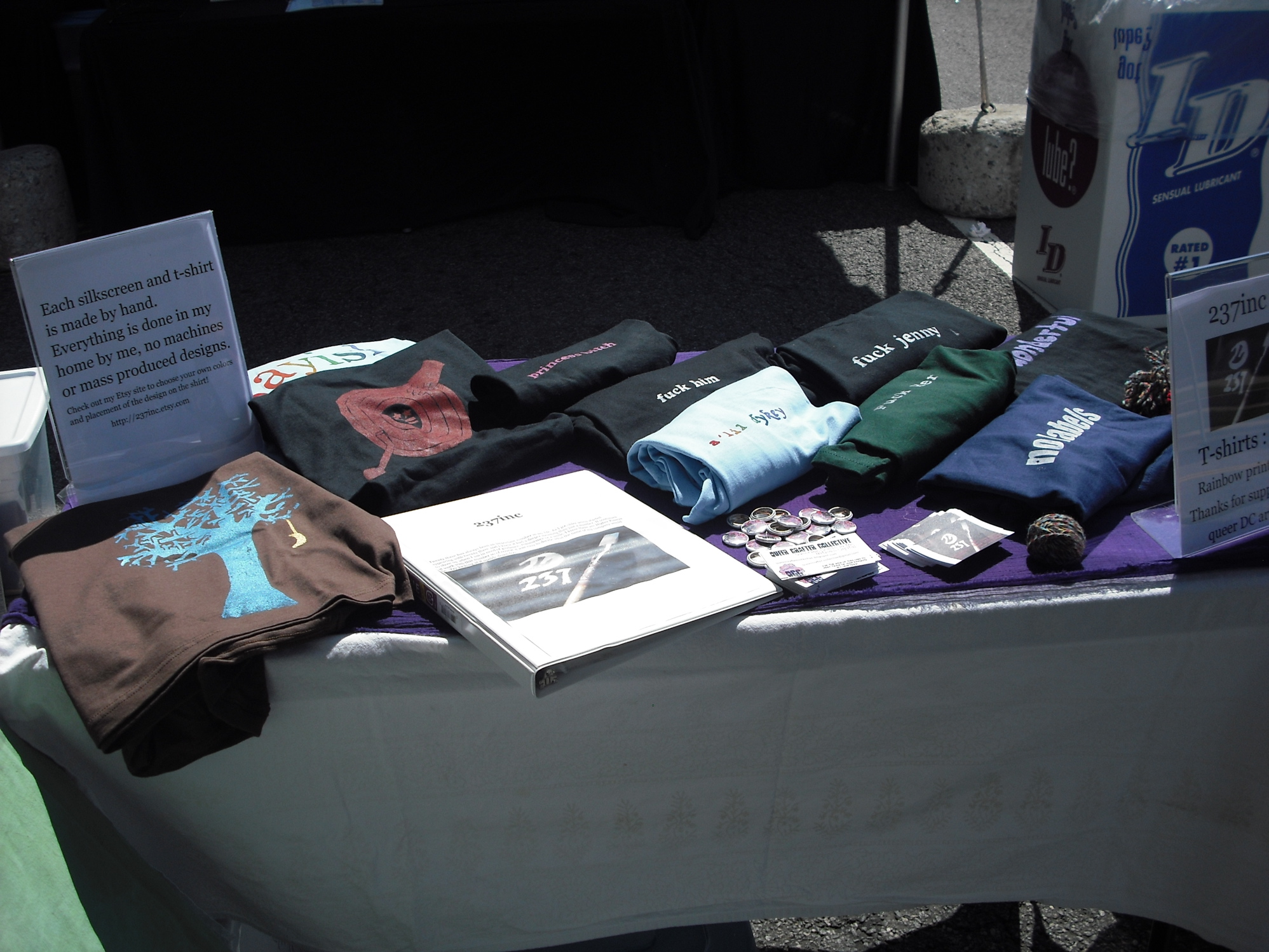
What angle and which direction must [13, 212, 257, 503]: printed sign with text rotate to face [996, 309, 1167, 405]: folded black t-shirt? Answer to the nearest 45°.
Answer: approximately 90° to its left

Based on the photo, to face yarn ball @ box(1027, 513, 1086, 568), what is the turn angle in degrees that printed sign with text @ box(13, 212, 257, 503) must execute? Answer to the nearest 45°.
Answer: approximately 45° to its left

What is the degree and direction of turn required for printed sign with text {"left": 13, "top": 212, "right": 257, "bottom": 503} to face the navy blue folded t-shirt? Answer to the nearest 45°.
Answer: approximately 45° to its left

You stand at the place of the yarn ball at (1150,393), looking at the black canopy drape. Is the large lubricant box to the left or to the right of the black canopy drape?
right

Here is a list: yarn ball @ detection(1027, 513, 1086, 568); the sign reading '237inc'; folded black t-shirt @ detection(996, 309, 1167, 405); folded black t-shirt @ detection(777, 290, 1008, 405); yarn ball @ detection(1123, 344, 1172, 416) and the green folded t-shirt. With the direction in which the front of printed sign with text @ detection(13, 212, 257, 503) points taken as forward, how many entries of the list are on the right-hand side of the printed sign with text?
0

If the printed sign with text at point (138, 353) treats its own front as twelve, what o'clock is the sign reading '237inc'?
The sign reading '237inc' is roughly at 10 o'clock from the printed sign with text.

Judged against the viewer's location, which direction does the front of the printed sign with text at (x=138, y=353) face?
facing the viewer
